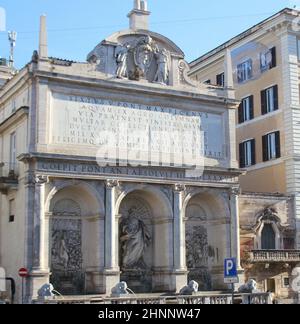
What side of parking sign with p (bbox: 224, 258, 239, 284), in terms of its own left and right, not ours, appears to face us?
front

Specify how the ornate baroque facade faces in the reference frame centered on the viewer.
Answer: facing the viewer and to the right of the viewer

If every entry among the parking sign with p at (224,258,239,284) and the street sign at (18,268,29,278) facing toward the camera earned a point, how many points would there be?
2

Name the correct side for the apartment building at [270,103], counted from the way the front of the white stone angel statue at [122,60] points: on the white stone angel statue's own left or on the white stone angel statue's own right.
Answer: on the white stone angel statue's own left

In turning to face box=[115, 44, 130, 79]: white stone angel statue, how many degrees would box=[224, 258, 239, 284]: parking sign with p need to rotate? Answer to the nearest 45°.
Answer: approximately 135° to its right

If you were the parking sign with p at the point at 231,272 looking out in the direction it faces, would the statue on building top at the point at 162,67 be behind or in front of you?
behind

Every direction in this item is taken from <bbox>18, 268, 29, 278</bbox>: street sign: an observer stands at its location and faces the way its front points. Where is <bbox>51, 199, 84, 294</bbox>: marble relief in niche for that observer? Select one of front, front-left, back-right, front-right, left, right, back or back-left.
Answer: back-left

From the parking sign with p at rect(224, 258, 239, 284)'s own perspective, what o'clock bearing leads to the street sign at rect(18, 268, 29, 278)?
The street sign is roughly at 4 o'clock from the parking sign with p.
